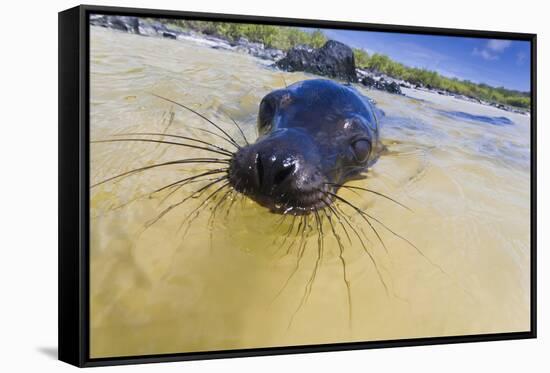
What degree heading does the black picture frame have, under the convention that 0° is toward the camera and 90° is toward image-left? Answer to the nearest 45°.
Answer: approximately 315°
